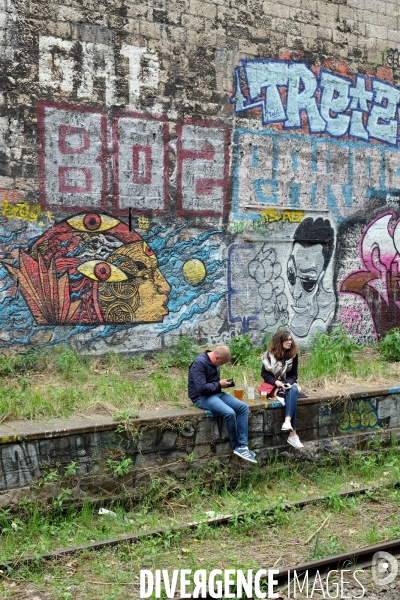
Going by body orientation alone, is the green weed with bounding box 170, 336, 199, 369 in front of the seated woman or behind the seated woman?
behind

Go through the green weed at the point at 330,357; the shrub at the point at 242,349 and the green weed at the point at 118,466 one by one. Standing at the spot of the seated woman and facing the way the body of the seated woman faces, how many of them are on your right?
1

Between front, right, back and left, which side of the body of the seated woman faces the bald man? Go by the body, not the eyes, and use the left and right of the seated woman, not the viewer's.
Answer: right

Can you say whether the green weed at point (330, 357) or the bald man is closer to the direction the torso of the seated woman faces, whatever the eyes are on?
the bald man

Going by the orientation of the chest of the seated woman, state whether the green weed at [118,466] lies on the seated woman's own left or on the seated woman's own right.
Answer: on the seated woman's own right

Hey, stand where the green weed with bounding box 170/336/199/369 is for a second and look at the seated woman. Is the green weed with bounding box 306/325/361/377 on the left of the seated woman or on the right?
left

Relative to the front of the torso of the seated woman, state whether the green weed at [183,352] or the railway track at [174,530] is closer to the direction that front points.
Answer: the railway track

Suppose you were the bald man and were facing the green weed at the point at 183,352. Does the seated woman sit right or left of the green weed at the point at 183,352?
right

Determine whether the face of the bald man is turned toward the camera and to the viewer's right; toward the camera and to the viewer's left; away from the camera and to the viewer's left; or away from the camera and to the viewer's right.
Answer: toward the camera and to the viewer's right

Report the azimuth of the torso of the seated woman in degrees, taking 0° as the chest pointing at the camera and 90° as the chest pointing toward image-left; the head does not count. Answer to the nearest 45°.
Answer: approximately 315°

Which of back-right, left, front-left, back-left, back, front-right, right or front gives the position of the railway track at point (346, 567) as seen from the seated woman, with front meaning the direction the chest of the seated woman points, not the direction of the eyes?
front-right
